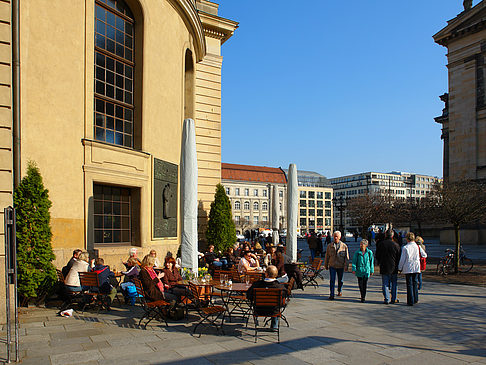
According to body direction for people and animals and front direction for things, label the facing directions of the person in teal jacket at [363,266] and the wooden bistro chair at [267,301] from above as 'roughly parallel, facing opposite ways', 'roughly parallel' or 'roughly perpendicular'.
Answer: roughly parallel, facing opposite ways

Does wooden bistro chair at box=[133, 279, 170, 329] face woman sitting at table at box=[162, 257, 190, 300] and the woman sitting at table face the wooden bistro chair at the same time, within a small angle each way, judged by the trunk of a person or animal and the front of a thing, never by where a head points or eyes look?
no

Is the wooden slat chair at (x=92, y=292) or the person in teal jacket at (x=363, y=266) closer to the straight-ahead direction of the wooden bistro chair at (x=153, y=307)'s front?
the person in teal jacket

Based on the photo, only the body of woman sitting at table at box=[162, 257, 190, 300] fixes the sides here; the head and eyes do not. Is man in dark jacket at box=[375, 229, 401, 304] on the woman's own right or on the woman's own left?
on the woman's own left

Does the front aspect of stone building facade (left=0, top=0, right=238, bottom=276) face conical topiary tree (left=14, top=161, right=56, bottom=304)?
no

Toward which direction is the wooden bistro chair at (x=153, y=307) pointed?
to the viewer's right

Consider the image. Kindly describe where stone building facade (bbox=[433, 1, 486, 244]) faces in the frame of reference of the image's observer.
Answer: facing the viewer and to the left of the viewer

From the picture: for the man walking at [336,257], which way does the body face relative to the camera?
toward the camera

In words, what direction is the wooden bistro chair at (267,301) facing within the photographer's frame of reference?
facing away from the viewer

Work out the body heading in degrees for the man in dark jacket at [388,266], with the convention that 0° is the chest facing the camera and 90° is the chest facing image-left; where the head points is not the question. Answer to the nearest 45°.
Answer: approximately 180°

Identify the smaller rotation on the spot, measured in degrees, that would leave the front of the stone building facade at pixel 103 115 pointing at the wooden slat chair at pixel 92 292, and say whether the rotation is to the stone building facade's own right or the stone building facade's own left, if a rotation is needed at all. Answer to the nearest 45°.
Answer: approximately 45° to the stone building facade's own right

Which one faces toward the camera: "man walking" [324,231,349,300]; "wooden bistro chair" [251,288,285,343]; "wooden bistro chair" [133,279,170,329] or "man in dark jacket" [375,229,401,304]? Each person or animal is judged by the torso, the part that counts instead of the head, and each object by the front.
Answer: the man walking

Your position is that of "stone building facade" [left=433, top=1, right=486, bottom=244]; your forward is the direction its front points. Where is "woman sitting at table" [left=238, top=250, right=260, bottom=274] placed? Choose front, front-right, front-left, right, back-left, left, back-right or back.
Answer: front-left
